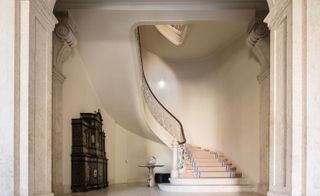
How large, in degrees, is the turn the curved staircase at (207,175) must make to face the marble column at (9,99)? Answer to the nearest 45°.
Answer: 0° — it already faces it

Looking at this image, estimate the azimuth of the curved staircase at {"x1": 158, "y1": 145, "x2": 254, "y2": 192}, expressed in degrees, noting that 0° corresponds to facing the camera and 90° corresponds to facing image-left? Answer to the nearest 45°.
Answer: approximately 0°
